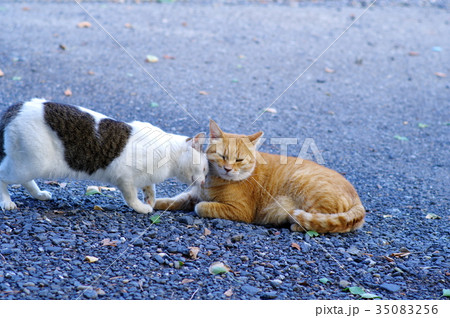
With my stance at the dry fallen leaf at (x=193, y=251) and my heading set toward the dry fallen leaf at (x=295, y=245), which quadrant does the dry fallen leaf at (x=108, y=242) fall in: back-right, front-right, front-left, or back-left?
back-left

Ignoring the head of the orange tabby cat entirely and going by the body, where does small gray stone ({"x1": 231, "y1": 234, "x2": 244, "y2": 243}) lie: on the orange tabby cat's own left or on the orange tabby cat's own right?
on the orange tabby cat's own left

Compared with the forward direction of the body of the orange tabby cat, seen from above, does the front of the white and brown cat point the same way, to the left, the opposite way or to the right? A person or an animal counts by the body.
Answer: the opposite way

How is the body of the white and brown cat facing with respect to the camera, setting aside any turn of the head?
to the viewer's right

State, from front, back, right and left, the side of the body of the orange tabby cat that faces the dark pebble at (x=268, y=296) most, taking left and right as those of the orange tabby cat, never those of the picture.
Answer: left

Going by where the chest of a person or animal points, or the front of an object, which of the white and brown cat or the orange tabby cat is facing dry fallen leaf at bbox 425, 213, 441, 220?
the white and brown cat

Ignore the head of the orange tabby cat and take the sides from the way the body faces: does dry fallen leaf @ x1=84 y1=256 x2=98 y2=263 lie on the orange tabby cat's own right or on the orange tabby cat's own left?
on the orange tabby cat's own left

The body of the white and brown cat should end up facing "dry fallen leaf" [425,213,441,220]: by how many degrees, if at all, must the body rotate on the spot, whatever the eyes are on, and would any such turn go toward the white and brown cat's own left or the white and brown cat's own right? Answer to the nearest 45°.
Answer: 0° — it already faces it

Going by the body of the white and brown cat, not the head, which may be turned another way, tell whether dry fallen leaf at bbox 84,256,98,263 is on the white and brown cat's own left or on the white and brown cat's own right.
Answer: on the white and brown cat's own right

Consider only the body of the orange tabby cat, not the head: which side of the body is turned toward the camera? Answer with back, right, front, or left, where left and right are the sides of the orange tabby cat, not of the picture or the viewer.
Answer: left

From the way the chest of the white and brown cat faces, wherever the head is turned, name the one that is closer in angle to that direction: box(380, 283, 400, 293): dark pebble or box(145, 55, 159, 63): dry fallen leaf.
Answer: the dark pebble

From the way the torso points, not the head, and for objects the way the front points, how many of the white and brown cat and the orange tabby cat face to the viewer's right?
1

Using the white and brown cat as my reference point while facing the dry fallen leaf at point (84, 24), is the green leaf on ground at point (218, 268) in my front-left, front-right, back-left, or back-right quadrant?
back-right
